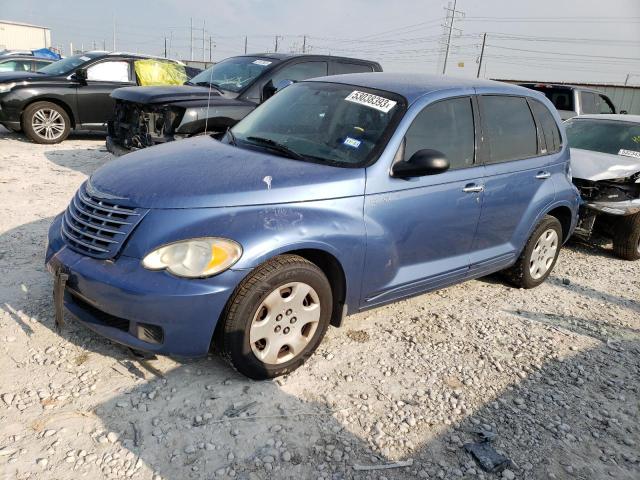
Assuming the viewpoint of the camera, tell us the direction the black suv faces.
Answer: facing to the left of the viewer

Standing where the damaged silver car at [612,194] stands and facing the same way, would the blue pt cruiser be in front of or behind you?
in front

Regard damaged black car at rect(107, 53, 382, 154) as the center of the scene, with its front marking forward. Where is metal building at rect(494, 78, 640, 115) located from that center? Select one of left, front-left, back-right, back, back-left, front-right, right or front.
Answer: back

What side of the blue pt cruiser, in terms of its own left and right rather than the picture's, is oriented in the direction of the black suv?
right

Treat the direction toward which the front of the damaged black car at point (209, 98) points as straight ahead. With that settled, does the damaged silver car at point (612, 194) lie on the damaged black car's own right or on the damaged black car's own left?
on the damaged black car's own left

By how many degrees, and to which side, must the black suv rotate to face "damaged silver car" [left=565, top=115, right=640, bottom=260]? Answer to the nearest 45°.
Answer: approximately 135° to its left

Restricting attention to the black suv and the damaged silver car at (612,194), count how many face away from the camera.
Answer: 0

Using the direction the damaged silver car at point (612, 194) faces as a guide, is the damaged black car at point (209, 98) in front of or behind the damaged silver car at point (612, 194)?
in front

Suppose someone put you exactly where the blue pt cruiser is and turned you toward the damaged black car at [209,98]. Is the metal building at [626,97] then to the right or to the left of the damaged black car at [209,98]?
right
